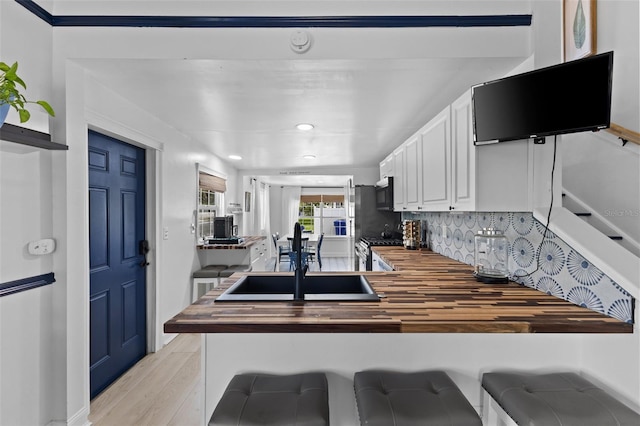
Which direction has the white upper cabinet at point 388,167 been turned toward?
to the viewer's left

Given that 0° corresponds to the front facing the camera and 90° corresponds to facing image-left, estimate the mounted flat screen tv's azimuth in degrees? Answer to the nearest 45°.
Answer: approximately 45°

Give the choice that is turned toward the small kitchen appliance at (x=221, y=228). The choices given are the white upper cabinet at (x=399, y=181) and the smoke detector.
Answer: the white upper cabinet

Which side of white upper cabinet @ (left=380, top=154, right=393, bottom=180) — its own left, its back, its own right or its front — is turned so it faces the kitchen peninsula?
left

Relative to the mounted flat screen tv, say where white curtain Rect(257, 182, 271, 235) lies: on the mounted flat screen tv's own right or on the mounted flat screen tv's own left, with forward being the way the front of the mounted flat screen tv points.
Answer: on the mounted flat screen tv's own right

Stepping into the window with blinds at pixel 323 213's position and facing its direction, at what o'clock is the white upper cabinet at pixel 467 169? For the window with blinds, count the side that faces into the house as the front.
The white upper cabinet is roughly at 12 o'clock from the window with blinds.

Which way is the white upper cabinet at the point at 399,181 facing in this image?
to the viewer's left

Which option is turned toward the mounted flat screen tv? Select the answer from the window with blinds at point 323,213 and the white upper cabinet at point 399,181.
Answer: the window with blinds

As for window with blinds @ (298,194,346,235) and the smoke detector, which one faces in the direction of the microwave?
the window with blinds

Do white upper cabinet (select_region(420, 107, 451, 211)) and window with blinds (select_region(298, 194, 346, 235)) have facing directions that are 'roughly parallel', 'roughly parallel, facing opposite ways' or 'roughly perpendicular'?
roughly perpendicular

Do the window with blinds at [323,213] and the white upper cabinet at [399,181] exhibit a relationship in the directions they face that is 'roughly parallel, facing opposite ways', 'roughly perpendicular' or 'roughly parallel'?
roughly perpendicular

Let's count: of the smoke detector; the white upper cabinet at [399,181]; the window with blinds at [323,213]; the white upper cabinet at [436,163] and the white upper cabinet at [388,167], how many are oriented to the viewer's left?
3
